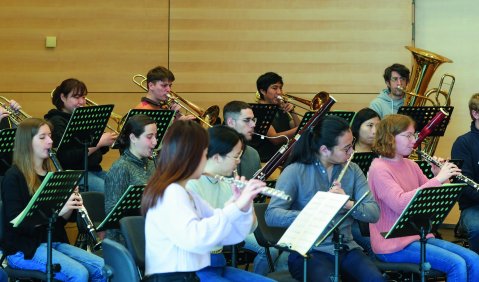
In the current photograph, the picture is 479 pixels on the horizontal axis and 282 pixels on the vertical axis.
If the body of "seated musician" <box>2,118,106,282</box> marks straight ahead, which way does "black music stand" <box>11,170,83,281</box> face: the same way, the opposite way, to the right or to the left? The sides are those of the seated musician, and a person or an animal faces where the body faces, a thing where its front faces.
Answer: the opposite way

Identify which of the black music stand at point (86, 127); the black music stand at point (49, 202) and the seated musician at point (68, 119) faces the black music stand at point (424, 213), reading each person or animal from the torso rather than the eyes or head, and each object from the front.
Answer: the seated musician

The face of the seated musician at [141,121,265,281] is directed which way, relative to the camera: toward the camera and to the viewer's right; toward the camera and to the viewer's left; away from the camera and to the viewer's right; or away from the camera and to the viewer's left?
away from the camera and to the viewer's right

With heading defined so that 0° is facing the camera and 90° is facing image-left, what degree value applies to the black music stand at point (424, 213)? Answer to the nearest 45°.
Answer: approximately 135°
